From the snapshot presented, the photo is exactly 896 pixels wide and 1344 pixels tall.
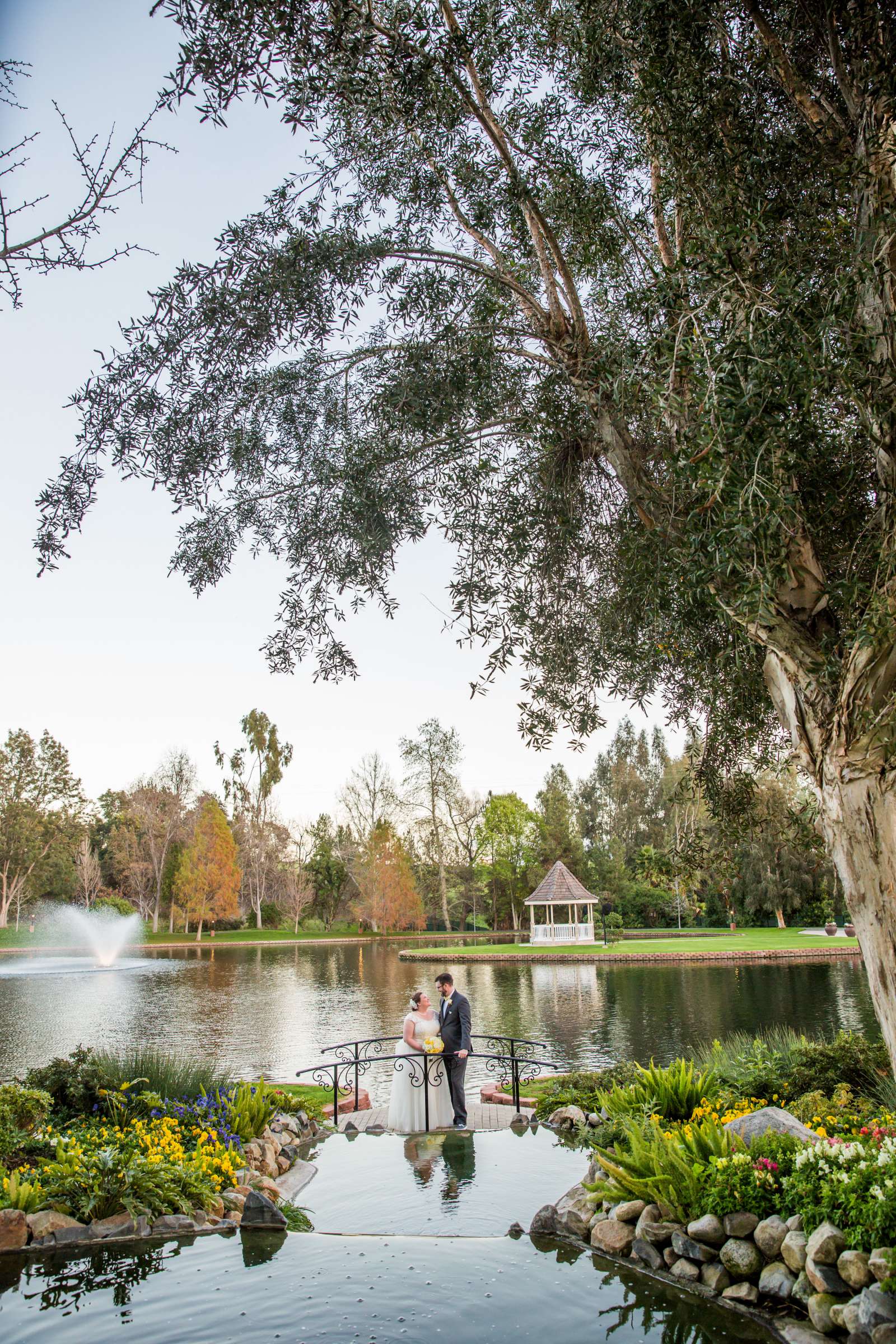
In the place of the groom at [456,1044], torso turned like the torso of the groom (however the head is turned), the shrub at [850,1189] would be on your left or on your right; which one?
on your left

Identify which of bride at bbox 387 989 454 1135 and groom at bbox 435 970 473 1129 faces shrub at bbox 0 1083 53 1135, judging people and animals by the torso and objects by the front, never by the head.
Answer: the groom

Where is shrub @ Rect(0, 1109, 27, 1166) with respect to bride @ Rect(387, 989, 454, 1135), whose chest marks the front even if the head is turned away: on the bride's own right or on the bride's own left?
on the bride's own right

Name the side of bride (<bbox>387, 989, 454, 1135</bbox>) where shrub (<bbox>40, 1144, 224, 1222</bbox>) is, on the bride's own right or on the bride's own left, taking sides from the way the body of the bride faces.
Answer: on the bride's own right

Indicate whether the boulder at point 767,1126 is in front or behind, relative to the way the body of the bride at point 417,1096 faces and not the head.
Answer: in front

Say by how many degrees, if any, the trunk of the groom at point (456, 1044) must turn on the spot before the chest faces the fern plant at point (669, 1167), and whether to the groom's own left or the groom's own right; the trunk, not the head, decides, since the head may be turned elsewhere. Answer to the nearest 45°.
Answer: approximately 45° to the groom's own left

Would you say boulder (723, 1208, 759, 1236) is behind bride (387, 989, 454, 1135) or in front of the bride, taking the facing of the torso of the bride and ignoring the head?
in front

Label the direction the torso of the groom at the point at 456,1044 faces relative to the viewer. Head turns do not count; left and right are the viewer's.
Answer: facing the viewer and to the left of the viewer

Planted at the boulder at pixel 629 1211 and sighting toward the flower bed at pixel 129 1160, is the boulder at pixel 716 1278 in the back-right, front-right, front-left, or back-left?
back-left

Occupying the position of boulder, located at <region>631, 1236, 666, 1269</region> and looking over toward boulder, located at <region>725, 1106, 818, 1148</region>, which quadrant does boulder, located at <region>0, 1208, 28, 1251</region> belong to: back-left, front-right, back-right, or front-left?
back-left

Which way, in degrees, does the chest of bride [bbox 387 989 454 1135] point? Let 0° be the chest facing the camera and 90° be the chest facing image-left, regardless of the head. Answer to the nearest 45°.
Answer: approximately 315°

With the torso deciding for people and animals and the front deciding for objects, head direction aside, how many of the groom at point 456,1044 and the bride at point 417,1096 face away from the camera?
0

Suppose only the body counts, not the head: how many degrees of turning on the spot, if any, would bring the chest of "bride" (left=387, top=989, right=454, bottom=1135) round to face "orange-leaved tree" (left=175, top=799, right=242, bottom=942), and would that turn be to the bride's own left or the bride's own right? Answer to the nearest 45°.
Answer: approximately 135° to the bride's own left
